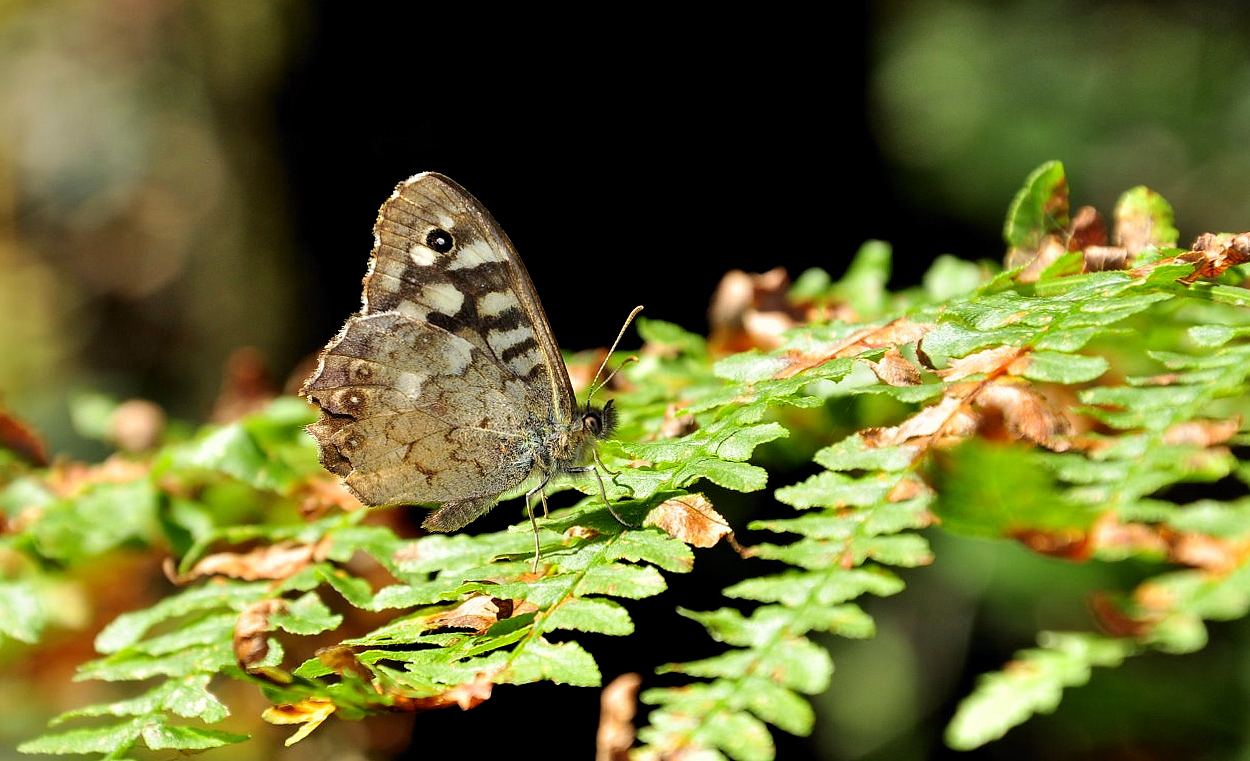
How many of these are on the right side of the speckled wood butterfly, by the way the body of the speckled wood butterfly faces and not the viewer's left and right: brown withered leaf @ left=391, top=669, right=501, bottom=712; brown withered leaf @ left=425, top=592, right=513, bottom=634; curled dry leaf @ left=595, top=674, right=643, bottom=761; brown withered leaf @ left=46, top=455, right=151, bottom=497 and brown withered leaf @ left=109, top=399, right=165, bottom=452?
3

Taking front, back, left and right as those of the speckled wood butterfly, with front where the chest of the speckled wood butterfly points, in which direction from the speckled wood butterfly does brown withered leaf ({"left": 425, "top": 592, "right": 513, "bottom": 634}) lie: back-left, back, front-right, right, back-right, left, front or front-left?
right

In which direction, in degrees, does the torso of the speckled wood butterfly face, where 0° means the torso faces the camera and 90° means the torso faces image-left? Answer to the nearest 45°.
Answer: approximately 270°

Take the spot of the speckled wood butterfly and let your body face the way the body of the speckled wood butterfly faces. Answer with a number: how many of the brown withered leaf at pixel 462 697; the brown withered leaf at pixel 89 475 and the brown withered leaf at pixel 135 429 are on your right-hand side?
1

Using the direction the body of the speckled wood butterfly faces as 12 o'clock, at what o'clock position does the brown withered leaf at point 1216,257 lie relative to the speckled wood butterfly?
The brown withered leaf is roughly at 1 o'clock from the speckled wood butterfly.

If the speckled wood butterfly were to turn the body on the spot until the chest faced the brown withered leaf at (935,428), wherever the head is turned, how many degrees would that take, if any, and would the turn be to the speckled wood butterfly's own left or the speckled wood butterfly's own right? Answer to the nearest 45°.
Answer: approximately 45° to the speckled wood butterfly's own right

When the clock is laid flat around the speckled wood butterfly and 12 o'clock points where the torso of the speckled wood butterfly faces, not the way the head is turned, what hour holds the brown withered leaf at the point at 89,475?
The brown withered leaf is roughly at 7 o'clock from the speckled wood butterfly.

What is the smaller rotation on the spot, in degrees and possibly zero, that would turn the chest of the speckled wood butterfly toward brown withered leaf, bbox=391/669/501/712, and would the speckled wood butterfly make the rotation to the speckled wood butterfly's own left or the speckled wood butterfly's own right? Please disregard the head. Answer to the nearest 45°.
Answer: approximately 90° to the speckled wood butterfly's own right

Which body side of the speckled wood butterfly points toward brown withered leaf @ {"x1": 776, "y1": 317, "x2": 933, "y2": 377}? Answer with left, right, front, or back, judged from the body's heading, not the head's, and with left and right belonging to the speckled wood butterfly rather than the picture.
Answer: front

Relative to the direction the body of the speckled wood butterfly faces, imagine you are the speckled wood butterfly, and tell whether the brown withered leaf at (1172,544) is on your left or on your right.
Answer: on your right

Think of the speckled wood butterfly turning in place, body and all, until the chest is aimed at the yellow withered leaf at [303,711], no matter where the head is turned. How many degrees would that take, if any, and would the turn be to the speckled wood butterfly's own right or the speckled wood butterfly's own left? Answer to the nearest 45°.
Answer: approximately 90° to the speckled wood butterfly's own right

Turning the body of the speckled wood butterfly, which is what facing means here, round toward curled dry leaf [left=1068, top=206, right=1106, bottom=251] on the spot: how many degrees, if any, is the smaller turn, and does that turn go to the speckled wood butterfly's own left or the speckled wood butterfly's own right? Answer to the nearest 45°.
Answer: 0° — it already faces it

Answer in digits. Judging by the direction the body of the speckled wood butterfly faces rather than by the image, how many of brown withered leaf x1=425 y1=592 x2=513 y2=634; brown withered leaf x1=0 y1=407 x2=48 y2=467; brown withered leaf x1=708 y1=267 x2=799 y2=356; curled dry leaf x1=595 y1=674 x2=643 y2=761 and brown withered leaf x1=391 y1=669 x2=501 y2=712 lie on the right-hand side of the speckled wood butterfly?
3
